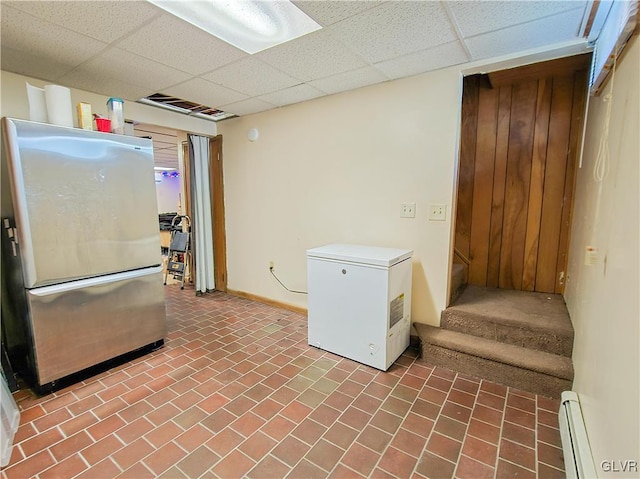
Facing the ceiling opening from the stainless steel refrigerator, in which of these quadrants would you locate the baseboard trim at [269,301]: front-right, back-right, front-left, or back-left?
front-right

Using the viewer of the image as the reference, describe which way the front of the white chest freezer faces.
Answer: facing the viewer and to the left of the viewer

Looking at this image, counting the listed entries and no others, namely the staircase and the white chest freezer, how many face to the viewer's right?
0

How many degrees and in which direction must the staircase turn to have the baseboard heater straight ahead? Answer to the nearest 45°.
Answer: approximately 45° to its left

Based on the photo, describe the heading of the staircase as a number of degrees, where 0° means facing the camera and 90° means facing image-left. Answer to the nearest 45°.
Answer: approximately 45°

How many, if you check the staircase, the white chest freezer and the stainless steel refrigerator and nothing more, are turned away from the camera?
0

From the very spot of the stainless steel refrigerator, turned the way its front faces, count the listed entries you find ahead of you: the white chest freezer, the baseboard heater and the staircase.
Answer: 3

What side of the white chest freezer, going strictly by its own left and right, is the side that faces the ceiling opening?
right

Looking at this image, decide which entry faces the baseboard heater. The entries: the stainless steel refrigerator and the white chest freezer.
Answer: the stainless steel refrigerator
